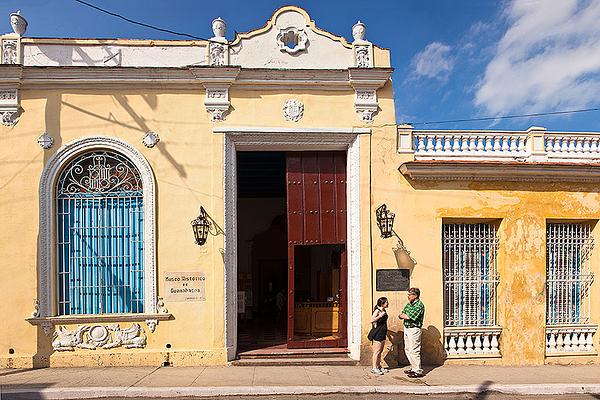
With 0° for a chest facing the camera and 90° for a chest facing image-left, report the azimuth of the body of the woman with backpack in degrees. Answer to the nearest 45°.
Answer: approximately 270°

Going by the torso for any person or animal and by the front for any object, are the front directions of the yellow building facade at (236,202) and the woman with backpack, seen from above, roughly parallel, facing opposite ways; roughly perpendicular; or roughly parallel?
roughly perpendicular

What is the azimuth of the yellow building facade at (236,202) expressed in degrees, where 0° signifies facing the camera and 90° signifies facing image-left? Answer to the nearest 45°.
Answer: approximately 0°
